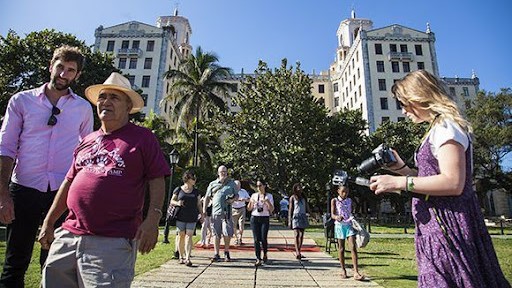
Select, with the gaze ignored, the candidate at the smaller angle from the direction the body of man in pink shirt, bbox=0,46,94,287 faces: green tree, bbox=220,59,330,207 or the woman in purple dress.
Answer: the woman in purple dress

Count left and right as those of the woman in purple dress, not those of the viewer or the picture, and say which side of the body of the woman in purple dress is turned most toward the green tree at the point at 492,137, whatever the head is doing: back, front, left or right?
right

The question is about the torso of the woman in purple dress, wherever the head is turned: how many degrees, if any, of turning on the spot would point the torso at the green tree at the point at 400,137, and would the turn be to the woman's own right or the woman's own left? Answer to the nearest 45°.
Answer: approximately 90° to the woman's own right

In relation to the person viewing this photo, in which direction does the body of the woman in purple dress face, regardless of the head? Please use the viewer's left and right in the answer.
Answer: facing to the left of the viewer

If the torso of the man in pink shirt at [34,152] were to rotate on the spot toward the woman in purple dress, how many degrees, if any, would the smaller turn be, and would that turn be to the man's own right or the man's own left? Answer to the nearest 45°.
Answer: approximately 45° to the man's own left

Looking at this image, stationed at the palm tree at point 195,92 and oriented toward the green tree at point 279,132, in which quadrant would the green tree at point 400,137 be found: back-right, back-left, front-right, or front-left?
front-left

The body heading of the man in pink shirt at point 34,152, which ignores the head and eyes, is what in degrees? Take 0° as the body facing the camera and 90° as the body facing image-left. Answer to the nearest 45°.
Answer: approximately 0°

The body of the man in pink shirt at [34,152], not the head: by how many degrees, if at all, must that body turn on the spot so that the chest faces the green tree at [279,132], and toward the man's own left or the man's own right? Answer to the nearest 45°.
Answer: approximately 135° to the man's own left

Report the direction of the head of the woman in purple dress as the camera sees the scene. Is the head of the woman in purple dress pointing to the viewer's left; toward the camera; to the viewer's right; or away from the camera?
to the viewer's left

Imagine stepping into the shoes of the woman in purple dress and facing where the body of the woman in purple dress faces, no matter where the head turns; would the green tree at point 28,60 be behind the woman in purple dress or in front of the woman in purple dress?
in front

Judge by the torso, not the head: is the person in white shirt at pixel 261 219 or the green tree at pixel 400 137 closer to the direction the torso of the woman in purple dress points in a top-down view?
the person in white shirt

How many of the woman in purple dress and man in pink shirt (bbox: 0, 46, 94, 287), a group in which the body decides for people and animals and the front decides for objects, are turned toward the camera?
1

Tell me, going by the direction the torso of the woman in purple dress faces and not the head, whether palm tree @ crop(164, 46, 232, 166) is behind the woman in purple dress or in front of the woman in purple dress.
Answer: in front
